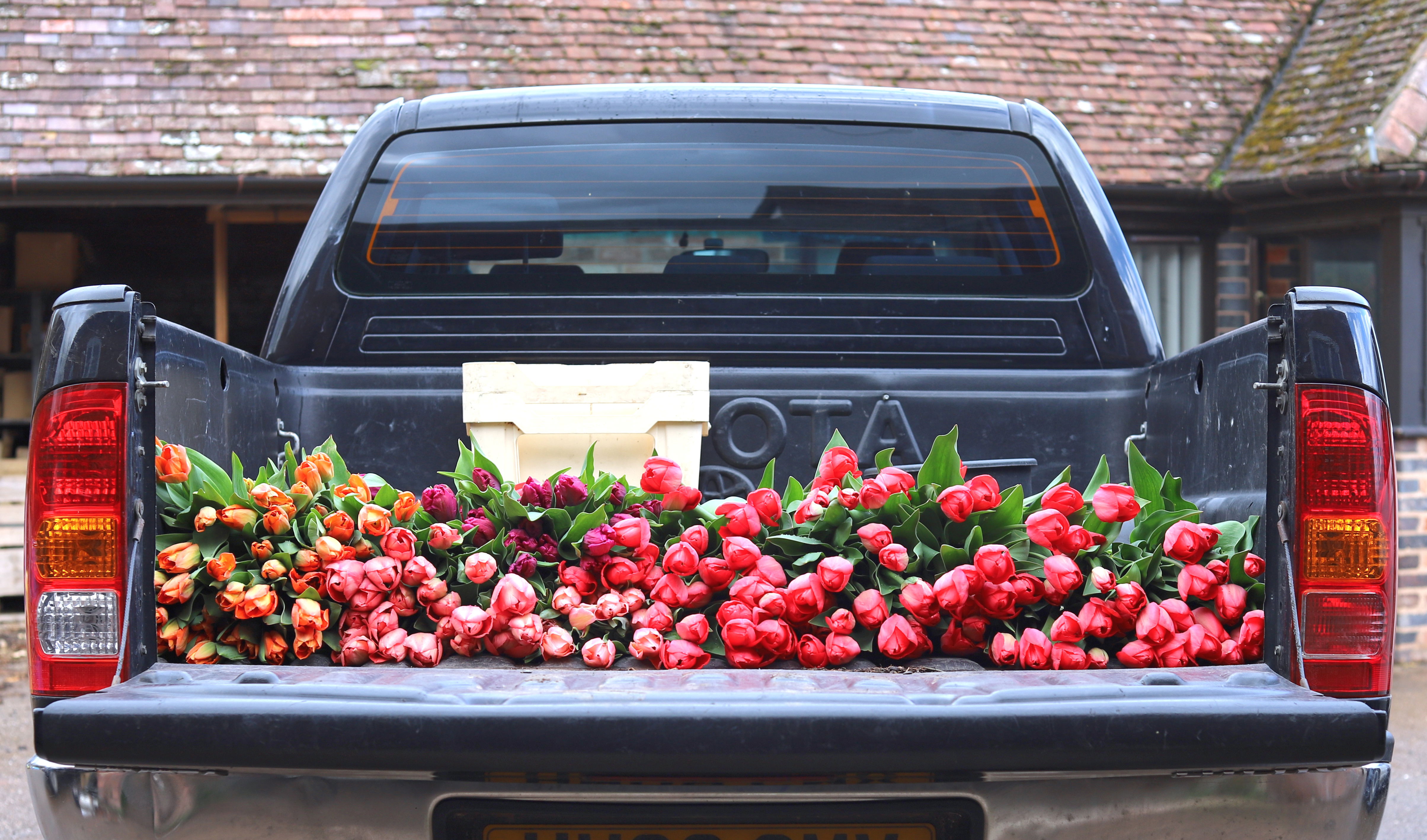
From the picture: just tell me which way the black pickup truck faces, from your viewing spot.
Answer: facing away from the viewer
